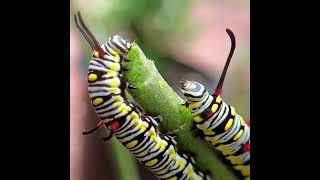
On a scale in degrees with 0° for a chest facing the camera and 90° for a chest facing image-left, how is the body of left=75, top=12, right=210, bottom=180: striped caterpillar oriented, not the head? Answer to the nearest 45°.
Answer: approximately 90°

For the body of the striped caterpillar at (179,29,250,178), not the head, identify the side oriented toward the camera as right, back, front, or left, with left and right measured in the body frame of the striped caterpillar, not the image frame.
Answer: left

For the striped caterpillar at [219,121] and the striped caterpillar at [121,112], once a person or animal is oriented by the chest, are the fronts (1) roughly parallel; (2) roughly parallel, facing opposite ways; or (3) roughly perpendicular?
roughly parallel
